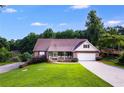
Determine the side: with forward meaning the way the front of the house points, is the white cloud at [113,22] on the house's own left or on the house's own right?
on the house's own left

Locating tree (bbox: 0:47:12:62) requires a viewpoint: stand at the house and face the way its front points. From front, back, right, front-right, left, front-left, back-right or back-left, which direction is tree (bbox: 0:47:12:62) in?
right

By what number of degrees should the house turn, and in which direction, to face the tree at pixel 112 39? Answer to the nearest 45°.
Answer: approximately 90° to its left

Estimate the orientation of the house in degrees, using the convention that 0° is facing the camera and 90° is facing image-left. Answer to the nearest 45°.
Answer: approximately 0°

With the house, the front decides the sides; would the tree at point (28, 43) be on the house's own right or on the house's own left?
on the house's own right

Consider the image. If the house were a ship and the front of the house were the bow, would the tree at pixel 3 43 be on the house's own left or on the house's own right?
on the house's own right

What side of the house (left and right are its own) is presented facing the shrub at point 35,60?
right
